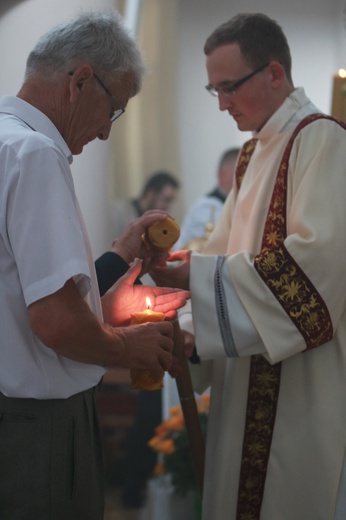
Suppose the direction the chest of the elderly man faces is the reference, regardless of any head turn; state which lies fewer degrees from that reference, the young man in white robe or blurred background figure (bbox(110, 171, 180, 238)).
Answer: the young man in white robe

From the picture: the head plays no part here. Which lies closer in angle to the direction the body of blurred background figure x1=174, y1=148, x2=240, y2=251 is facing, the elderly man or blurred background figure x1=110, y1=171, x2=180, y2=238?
the elderly man

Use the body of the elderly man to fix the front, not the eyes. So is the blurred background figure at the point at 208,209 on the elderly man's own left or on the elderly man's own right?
on the elderly man's own left

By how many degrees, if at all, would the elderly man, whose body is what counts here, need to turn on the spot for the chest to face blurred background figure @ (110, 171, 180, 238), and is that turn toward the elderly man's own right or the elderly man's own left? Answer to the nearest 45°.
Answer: approximately 90° to the elderly man's own left

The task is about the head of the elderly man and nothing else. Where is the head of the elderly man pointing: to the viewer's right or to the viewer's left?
to the viewer's right

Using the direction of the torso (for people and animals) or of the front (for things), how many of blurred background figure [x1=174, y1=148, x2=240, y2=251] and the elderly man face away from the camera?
0

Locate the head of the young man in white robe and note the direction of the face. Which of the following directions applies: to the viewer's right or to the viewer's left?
to the viewer's left

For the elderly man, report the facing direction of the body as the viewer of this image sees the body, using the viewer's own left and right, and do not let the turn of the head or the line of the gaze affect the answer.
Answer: facing to the right of the viewer

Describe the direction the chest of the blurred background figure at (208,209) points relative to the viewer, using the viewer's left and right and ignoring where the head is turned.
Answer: facing the viewer and to the right of the viewer

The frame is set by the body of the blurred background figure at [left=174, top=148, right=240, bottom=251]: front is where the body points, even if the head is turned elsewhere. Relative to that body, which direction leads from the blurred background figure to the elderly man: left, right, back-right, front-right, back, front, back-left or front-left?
front-right
